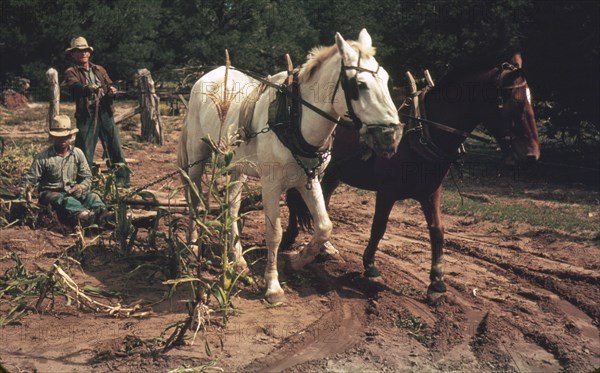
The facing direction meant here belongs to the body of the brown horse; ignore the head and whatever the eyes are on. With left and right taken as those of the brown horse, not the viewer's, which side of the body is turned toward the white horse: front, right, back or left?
right

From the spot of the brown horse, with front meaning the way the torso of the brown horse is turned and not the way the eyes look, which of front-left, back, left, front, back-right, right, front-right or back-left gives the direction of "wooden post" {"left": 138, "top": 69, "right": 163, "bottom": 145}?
back

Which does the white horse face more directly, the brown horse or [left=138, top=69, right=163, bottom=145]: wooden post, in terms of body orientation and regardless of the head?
the brown horse

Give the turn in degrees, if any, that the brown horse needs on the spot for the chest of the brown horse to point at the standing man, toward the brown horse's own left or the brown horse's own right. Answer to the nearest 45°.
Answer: approximately 180°

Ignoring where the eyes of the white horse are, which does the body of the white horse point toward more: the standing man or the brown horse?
the brown horse

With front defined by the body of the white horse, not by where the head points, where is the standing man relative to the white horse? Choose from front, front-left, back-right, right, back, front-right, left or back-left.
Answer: back

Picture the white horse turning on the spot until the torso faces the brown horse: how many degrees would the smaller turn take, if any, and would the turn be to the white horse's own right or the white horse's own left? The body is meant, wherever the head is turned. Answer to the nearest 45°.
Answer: approximately 45° to the white horse's own left

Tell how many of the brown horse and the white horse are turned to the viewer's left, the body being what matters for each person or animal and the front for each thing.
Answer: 0

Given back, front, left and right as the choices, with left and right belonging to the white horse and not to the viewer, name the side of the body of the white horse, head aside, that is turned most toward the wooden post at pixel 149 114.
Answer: back

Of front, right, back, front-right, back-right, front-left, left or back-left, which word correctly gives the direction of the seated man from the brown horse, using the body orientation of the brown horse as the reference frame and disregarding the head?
back-right

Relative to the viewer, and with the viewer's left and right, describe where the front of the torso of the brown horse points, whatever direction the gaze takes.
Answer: facing the viewer and to the right of the viewer
